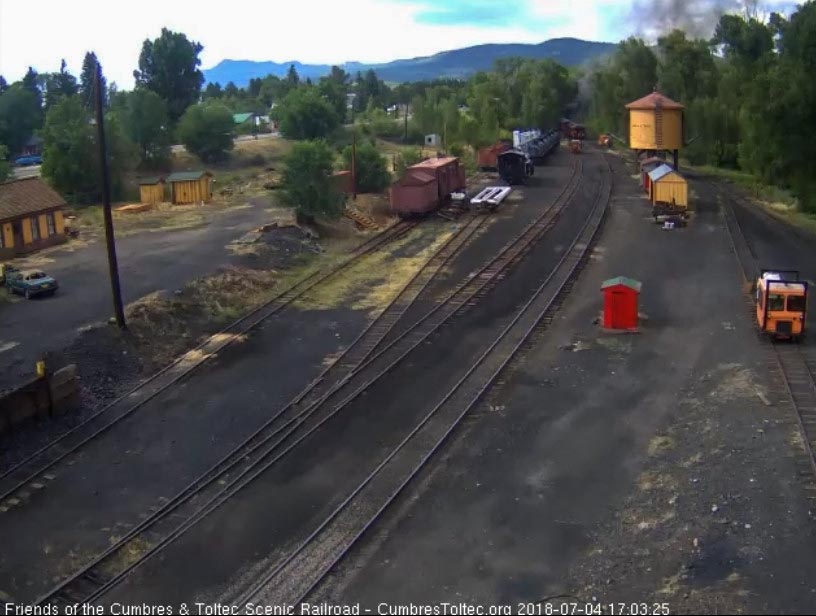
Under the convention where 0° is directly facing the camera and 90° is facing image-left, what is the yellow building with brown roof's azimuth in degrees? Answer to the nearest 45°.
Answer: approximately 315°

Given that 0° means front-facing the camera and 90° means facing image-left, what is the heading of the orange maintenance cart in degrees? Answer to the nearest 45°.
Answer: approximately 0°

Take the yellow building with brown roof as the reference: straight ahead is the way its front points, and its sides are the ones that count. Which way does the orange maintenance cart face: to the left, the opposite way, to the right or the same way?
to the right

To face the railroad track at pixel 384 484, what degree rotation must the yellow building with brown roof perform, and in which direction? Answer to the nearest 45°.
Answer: approximately 45° to its right

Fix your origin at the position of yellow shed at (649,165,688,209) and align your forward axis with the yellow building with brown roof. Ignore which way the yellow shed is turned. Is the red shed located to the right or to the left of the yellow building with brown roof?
left

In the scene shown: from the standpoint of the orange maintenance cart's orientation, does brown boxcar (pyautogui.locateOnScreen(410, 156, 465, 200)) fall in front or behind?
behind

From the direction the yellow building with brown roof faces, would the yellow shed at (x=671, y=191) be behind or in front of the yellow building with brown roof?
in front

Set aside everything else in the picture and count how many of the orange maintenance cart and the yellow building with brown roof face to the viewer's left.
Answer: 0

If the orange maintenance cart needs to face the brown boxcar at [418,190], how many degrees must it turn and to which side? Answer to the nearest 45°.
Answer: approximately 135° to its right

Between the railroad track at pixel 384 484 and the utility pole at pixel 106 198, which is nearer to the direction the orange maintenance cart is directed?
the railroad track

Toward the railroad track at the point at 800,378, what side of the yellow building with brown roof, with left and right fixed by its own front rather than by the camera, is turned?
front

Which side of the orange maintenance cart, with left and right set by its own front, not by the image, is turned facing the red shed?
right

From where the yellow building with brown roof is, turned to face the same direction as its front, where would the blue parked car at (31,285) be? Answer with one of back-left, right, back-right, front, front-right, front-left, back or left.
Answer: front-right

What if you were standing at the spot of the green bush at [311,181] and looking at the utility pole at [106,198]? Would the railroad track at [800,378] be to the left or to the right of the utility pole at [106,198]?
left

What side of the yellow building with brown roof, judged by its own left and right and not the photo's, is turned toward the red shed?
front
